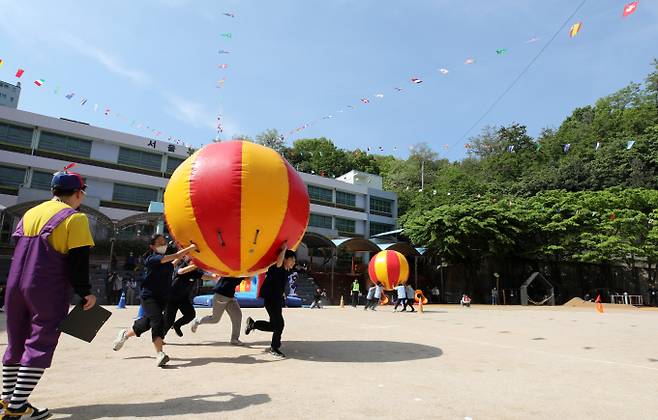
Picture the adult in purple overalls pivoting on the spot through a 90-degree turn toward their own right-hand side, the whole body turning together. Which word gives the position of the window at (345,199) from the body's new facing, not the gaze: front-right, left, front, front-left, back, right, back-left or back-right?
left

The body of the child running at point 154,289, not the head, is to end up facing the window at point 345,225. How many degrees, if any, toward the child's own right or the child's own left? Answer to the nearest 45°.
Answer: approximately 90° to the child's own left

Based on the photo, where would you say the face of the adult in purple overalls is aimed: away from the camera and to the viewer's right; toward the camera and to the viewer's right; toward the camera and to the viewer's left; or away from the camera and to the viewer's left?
away from the camera and to the viewer's right

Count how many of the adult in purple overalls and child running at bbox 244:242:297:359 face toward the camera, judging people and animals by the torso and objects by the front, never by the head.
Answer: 0

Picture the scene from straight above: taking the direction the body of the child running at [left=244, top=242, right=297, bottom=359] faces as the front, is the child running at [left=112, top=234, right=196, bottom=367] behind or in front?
behind

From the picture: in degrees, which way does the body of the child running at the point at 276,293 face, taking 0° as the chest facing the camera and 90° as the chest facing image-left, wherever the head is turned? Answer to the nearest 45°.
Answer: approximately 270°

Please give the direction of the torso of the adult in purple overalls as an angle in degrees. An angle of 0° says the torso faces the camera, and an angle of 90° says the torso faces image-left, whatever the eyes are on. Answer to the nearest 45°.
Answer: approximately 225°

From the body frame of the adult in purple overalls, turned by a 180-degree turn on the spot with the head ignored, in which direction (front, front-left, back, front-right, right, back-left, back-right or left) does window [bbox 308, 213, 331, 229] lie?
back

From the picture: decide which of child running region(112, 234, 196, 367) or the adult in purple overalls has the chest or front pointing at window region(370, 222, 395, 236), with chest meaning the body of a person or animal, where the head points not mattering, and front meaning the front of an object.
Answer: the adult in purple overalls

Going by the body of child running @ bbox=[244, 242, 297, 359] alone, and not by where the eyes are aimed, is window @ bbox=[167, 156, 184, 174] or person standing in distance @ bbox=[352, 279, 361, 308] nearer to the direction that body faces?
the person standing in distance

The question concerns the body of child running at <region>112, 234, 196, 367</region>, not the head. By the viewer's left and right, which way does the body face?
facing the viewer and to the right of the viewer
